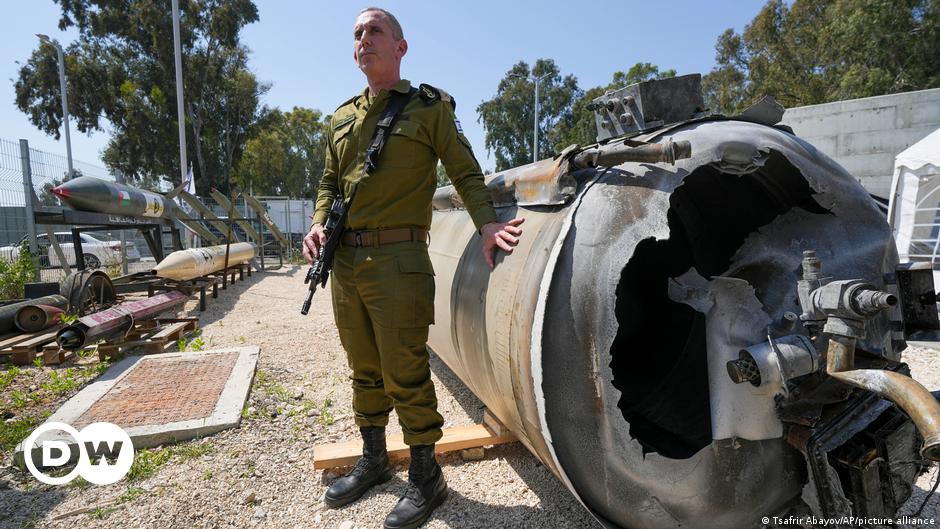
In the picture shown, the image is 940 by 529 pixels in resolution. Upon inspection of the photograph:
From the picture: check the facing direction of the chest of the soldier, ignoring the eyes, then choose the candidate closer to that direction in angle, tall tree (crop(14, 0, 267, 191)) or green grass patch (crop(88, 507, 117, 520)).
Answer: the green grass patch

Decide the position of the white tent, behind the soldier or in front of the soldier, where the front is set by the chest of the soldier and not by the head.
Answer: behind

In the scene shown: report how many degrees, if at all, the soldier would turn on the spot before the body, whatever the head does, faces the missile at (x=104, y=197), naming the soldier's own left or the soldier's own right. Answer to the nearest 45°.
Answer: approximately 90° to the soldier's own right

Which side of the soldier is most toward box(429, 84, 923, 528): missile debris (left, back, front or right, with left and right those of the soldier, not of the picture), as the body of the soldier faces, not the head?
left

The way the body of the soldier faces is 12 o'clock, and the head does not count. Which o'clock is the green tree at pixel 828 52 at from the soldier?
The green tree is roughly at 6 o'clock from the soldier.

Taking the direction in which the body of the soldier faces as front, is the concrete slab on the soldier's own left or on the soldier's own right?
on the soldier's own right

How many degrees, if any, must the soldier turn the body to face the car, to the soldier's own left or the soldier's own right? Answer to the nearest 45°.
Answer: approximately 90° to the soldier's own right

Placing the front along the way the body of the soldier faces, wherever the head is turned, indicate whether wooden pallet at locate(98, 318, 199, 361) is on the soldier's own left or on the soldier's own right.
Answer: on the soldier's own right

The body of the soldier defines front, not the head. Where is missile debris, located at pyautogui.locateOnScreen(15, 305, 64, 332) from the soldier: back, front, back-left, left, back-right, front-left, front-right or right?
right

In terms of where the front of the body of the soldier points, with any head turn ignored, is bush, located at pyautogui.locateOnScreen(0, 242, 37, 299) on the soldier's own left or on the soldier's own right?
on the soldier's own right

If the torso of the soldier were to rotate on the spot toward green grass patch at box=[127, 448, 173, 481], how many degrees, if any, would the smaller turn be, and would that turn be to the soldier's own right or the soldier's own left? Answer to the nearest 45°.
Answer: approximately 45° to the soldier's own right

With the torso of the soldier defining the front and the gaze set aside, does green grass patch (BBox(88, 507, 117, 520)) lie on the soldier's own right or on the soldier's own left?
on the soldier's own right

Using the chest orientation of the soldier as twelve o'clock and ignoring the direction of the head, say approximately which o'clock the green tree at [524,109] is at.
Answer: The green tree is roughly at 5 o'clock from the soldier.

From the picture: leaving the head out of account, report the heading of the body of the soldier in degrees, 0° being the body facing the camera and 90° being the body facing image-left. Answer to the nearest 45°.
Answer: approximately 45°

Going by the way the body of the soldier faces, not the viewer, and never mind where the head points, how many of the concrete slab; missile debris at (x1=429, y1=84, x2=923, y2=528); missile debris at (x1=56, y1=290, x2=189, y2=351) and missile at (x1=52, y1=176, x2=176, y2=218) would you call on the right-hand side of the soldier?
3
